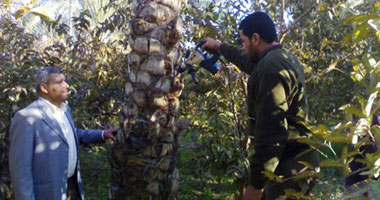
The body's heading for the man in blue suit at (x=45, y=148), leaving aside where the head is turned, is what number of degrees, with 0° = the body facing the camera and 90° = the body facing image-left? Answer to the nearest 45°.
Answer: approximately 315°

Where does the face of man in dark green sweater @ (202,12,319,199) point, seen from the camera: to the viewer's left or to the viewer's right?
to the viewer's left

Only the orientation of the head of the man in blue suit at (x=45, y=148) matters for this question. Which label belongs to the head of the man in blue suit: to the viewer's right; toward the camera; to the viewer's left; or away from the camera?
to the viewer's right

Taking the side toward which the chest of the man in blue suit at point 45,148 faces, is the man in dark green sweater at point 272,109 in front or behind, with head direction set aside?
in front
